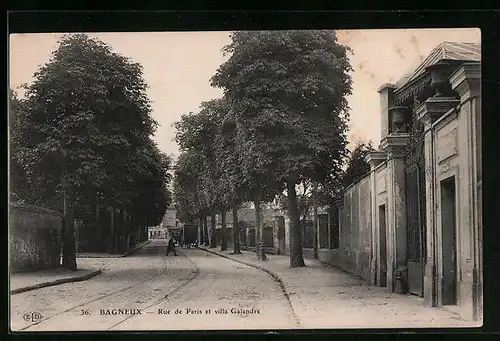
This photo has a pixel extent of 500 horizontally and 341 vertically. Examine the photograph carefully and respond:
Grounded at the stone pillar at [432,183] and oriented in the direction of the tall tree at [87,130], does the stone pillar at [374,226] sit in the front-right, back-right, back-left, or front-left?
front-right

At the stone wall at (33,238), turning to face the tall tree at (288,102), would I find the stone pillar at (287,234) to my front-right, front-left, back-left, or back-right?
front-left

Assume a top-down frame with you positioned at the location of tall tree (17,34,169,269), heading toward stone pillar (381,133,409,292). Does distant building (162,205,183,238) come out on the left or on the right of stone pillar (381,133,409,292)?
left

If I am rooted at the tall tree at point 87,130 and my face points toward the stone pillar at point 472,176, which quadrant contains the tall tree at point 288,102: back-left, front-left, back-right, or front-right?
front-left
